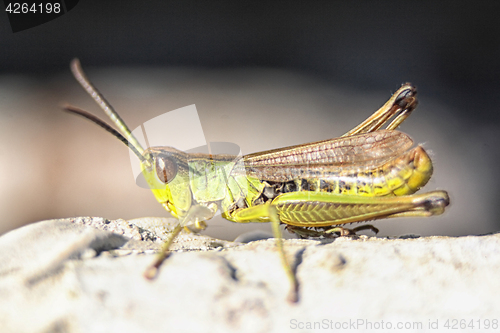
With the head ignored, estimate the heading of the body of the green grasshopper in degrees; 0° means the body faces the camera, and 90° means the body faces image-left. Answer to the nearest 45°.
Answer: approximately 90°
